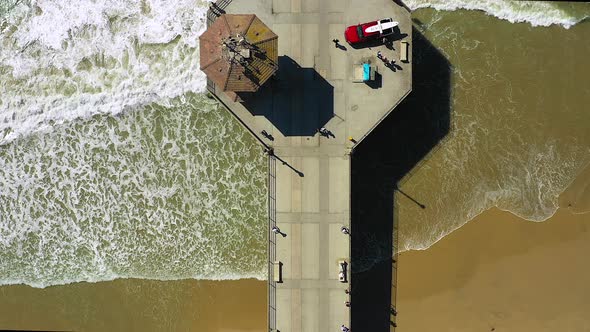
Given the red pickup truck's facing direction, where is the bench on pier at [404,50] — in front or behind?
behind

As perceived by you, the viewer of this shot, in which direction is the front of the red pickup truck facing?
facing to the left of the viewer
